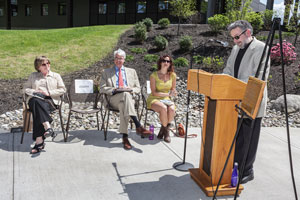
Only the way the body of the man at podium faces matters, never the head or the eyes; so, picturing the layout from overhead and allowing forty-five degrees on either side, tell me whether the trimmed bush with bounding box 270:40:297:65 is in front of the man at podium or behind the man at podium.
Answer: behind

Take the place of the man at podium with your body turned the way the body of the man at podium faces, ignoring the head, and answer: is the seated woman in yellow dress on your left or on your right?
on your right

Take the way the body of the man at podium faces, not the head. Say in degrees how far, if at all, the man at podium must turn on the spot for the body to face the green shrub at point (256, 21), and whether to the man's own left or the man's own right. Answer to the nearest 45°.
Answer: approximately 135° to the man's own right

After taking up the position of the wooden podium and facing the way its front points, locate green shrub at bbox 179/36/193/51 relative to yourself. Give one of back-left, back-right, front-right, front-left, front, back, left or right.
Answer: back-right

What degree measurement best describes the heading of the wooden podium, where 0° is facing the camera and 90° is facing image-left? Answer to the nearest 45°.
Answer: approximately 45°

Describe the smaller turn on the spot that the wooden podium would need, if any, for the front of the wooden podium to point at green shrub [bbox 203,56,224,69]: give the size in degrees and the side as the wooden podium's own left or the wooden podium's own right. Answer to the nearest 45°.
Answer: approximately 135° to the wooden podium's own right

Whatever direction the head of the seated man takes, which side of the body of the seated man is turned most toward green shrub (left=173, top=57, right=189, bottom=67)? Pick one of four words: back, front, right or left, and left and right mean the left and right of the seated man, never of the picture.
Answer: back

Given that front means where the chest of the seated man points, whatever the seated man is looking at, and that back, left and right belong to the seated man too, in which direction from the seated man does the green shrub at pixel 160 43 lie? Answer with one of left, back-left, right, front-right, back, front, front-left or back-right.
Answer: back
